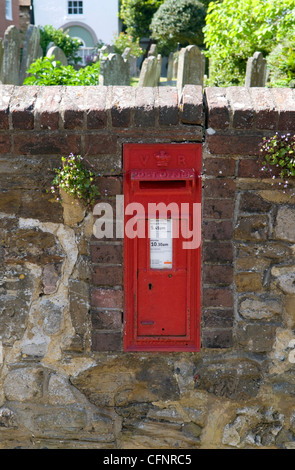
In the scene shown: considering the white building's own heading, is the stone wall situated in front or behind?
in front

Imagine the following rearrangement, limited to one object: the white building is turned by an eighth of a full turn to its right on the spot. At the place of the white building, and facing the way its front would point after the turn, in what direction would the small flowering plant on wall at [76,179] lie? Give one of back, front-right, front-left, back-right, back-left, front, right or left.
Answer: front-left

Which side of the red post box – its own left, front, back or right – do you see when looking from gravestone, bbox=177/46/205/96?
back

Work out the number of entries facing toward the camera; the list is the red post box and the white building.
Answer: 2

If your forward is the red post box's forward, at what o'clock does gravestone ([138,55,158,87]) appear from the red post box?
The gravestone is roughly at 6 o'clock from the red post box.

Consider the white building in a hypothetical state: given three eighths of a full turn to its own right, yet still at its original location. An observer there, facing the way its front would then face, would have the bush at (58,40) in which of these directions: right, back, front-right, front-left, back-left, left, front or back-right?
back-left

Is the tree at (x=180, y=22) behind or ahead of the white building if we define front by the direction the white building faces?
ahead

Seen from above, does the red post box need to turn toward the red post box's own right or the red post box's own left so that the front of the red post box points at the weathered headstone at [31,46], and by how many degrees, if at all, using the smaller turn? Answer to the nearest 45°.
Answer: approximately 180°

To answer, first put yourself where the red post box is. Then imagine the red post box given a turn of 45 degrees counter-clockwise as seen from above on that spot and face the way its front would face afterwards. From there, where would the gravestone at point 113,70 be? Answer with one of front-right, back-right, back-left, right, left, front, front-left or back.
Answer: back-left

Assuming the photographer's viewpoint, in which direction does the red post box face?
facing the viewer

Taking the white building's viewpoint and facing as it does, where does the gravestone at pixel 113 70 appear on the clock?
The gravestone is roughly at 12 o'clock from the white building.

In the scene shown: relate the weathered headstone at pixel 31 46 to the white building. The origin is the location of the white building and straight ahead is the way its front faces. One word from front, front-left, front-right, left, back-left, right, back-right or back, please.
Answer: front

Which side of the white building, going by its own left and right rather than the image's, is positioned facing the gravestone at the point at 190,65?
front

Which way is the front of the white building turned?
toward the camera
